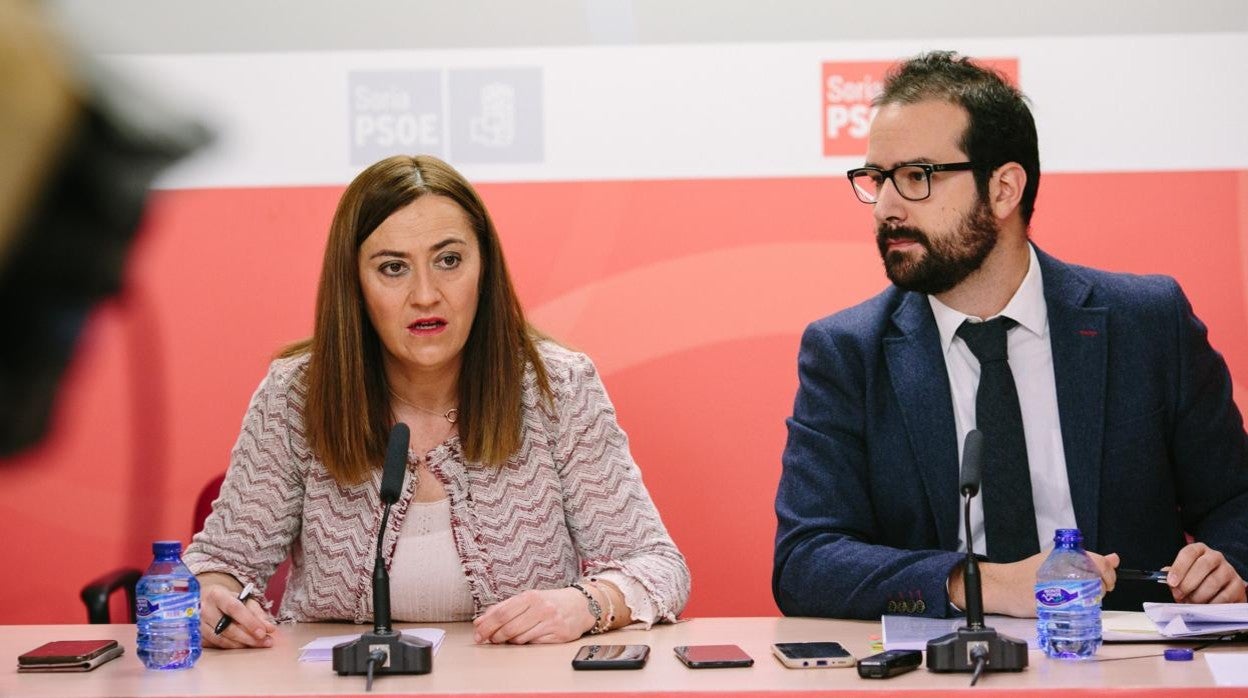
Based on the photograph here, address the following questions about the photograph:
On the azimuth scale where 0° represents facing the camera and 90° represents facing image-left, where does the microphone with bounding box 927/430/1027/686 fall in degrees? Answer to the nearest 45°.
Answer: approximately 180°

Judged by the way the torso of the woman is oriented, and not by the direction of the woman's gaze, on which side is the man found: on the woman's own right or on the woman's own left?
on the woman's own left

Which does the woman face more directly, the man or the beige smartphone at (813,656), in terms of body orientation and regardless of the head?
the beige smartphone

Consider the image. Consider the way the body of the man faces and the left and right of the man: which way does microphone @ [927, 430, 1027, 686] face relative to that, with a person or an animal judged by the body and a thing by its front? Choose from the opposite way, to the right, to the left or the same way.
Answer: the opposite way

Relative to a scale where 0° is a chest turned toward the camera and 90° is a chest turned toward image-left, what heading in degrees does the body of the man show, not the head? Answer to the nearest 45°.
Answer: approximately 0°

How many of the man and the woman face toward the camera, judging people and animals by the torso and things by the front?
2

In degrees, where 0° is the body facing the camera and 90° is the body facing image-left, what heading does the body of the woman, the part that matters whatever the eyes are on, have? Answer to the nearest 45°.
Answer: approximately 0°

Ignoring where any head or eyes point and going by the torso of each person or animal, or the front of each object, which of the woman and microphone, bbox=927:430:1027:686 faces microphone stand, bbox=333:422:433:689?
the woman

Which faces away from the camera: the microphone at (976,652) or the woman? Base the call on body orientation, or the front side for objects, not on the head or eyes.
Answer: the microphone

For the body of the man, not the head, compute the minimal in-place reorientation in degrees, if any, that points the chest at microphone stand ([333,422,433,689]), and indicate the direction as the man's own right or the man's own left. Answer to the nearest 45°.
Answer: approximately 45° to the man's own right

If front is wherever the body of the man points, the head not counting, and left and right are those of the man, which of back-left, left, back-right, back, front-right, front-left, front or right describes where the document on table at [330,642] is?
front-right

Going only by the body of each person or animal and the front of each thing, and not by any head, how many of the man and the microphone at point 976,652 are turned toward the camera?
1
